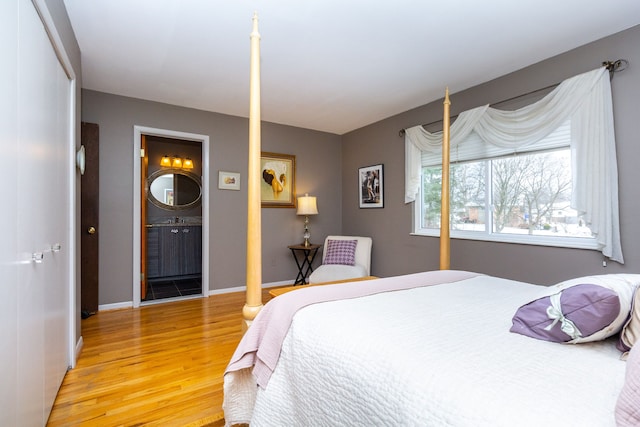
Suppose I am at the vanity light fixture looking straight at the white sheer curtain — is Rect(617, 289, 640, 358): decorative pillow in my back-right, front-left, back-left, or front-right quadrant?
front-right

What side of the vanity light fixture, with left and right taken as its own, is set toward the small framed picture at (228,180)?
front

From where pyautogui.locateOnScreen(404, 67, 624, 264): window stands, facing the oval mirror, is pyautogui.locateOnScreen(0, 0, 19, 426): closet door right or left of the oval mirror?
left

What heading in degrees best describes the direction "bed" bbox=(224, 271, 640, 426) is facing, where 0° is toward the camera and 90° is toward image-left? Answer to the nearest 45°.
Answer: approximately 135°

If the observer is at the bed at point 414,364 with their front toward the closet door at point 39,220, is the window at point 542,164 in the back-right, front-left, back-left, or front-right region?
back-right

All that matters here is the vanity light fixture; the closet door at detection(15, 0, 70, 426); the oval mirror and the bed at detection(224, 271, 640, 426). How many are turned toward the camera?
2

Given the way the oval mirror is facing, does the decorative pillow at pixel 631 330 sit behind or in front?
in front

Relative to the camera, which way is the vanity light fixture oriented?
toward the camera

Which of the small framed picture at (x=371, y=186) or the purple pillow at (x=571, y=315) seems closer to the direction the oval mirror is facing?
the purple pillow

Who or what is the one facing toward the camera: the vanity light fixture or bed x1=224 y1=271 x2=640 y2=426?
the vanity light fixture

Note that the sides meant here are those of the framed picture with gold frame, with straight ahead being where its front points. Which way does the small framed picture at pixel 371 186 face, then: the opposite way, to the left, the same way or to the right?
to the right

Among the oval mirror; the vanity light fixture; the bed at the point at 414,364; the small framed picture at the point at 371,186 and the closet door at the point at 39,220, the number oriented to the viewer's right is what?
1

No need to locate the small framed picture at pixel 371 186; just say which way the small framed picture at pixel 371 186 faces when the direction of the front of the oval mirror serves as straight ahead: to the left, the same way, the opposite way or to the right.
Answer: to the right

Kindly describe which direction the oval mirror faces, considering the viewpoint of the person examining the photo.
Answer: facing the viewer

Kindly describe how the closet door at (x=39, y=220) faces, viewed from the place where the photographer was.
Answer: facing to the right of the viewer

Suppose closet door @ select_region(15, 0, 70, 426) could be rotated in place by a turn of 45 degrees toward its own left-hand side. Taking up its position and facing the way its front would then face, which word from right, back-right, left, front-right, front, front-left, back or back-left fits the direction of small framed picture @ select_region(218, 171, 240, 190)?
front
